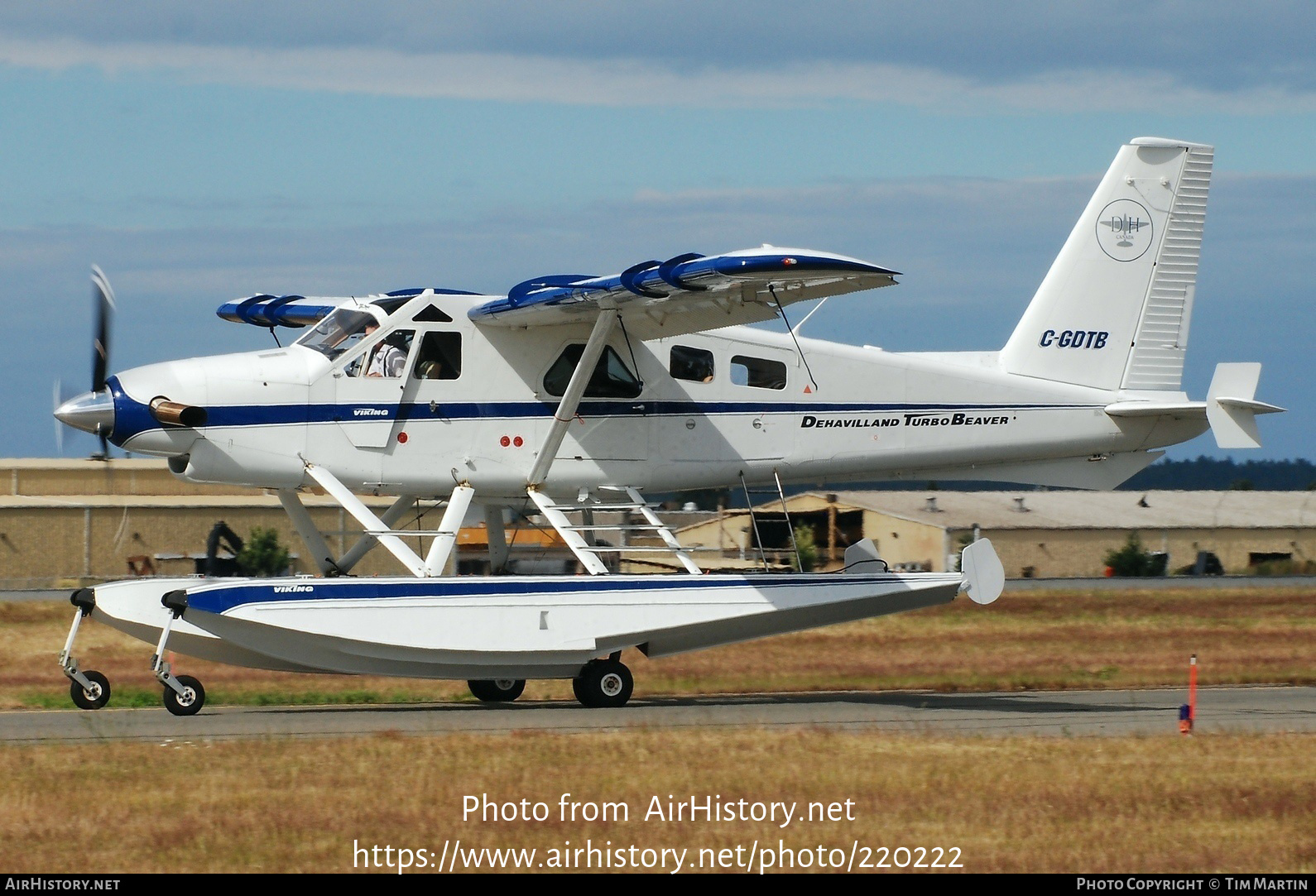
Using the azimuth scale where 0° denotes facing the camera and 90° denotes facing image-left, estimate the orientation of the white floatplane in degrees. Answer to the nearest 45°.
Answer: approximately 90°
